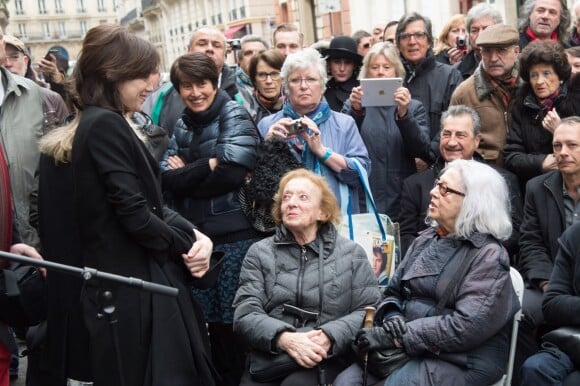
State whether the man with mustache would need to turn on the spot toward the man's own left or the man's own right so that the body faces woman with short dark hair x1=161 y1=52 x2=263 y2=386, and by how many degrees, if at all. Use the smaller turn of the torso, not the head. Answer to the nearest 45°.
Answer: approximately 45° to the man's own right

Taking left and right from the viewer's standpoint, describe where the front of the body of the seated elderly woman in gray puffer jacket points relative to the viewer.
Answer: facing the viewer

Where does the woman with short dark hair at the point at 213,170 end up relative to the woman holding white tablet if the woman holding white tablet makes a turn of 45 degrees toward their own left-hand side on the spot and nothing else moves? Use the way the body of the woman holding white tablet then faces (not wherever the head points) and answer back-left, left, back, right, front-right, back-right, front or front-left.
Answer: right

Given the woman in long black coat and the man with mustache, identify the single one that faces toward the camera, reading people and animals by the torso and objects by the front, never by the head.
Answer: the man with mustache

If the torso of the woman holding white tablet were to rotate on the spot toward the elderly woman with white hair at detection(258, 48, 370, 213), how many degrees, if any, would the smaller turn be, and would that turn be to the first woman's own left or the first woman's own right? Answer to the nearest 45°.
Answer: approximately 45° to the first woman's own right

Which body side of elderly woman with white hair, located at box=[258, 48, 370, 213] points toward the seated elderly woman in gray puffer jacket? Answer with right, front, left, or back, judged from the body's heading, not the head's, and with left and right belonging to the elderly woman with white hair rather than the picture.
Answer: front

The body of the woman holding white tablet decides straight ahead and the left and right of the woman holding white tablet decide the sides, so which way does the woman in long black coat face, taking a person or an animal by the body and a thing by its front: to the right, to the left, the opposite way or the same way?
to the left

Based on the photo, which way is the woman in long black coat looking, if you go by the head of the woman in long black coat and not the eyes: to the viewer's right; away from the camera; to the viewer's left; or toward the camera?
to the viewer's right

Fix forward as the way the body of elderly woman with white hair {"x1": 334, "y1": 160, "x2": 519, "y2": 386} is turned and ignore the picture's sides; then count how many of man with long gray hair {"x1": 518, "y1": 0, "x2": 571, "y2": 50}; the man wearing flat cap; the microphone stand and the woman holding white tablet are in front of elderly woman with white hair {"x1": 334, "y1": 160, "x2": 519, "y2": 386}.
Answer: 1

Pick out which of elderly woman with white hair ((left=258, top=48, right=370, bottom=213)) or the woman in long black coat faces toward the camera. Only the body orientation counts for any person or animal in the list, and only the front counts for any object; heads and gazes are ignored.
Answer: the elderly woman with white hair

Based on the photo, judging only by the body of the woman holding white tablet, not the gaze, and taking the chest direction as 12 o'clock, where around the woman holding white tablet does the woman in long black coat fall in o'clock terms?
The woman in long black coat is roughly at 1 o'clock from the woman holding white tablet.

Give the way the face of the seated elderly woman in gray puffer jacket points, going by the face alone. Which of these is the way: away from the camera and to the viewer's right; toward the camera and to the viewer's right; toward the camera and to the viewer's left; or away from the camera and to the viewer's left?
toward the camera and to the viewer's left

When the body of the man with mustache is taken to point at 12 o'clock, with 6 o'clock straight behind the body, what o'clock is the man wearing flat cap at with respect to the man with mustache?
The man wearing flat cap is roughly at 7 o'clock from the man with mustache.

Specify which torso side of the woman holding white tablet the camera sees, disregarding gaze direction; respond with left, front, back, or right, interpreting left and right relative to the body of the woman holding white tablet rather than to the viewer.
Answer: front

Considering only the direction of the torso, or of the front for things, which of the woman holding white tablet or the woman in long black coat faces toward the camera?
the woman holding white tablet

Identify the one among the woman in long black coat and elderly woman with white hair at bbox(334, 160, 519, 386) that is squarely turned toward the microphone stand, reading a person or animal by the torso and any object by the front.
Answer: the elderly woman with white hair

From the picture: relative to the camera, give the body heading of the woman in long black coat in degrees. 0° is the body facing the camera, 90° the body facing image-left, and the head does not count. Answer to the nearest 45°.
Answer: approximately 270°

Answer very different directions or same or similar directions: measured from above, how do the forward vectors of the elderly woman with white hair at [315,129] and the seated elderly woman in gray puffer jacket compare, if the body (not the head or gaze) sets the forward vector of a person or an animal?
same or similar directions
